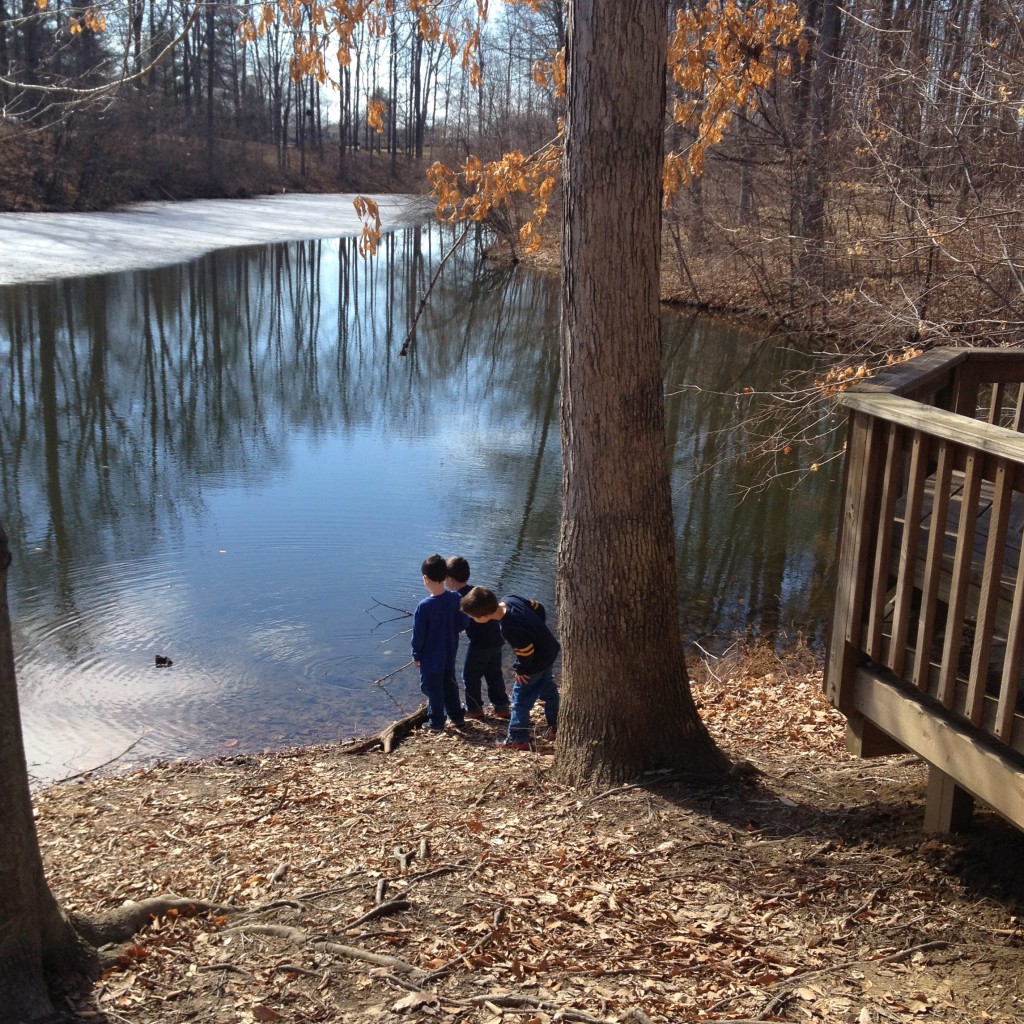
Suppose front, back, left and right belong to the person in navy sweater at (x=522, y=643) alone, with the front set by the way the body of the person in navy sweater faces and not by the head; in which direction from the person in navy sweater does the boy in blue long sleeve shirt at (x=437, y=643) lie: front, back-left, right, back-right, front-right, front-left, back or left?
front-right

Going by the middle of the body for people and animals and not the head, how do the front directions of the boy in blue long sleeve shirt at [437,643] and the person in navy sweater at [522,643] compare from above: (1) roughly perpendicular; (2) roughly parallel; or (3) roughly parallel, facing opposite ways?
roughly perpendicular

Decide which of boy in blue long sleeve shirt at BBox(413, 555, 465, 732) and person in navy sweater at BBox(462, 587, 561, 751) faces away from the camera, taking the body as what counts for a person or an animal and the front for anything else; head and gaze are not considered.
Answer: the boy in blue long sleeve shirt

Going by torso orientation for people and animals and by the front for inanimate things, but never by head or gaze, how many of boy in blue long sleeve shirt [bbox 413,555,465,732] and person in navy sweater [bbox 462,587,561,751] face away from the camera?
1

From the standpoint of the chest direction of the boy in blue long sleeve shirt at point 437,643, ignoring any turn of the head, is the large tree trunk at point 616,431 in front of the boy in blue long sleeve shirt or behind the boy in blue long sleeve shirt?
behind

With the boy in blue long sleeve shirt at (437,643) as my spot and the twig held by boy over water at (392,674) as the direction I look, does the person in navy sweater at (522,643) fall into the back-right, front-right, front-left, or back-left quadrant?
back-right

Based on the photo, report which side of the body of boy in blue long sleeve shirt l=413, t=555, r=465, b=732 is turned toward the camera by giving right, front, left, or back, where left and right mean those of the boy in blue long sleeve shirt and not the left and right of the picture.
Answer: back

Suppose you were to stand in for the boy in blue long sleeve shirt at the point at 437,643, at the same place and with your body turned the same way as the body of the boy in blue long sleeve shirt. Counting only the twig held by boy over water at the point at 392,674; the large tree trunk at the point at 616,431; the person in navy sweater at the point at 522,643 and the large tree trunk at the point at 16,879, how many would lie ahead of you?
1

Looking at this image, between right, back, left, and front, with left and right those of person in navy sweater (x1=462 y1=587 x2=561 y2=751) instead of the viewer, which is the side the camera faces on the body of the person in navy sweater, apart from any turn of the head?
left

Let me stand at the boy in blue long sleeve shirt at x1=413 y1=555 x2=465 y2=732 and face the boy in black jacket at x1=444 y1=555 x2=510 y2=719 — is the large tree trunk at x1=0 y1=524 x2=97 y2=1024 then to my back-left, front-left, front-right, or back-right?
back-right

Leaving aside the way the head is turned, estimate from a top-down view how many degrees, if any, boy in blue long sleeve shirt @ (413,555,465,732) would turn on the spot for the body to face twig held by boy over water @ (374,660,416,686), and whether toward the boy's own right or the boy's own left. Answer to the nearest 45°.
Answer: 0° — they already face it
